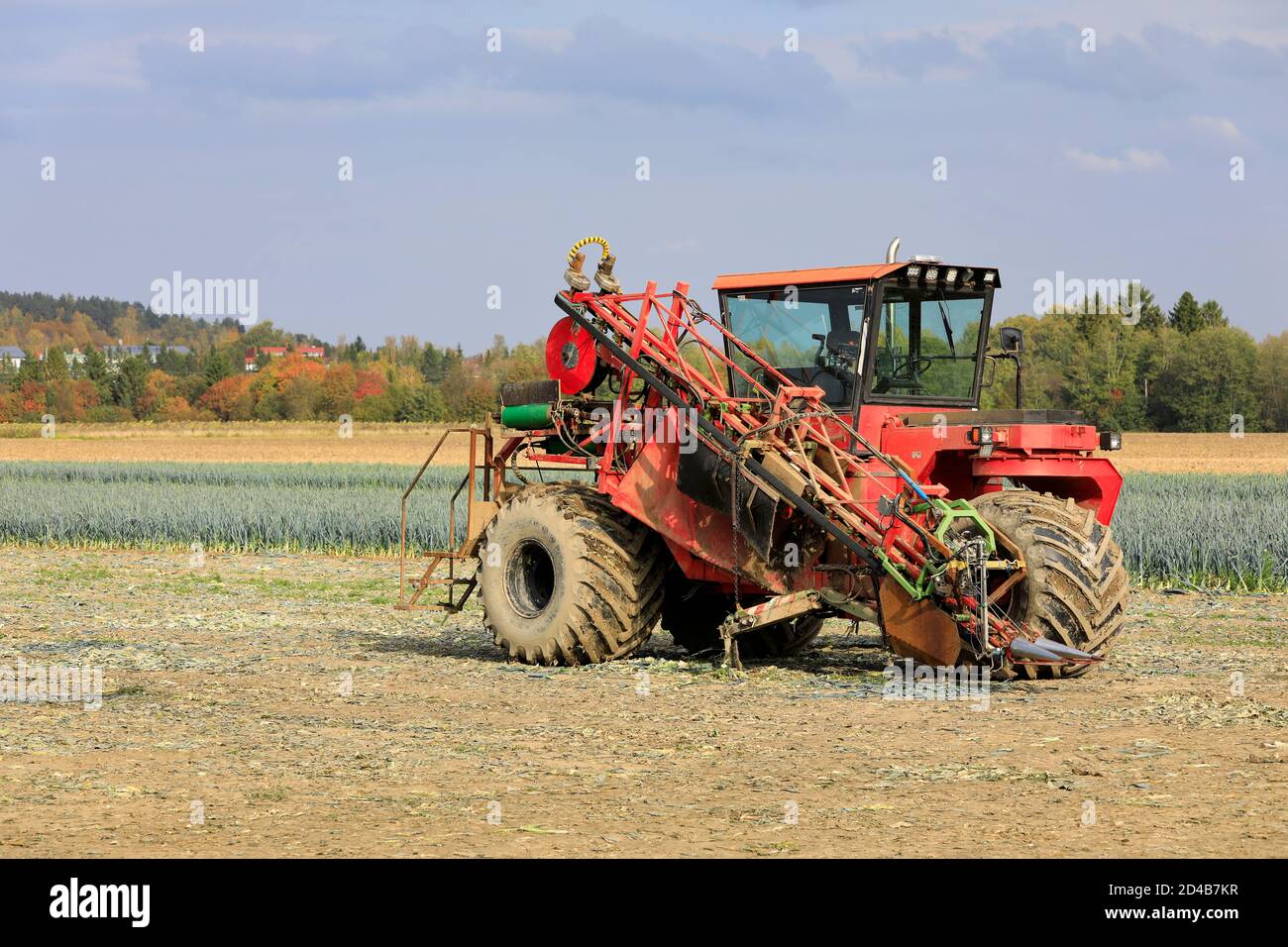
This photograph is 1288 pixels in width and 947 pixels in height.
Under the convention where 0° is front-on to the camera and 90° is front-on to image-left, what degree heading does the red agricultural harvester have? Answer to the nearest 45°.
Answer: approximately 315°
